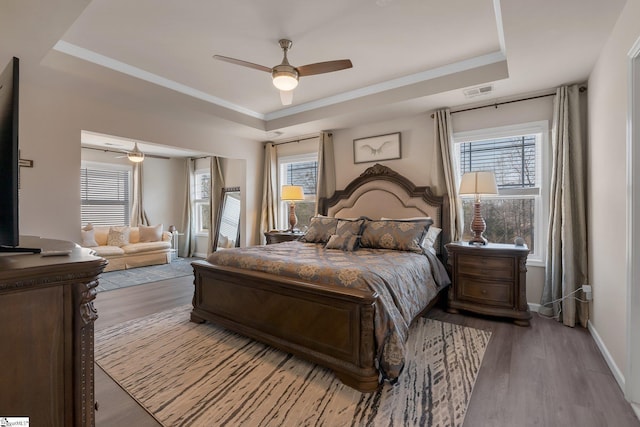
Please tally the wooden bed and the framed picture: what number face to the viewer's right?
0

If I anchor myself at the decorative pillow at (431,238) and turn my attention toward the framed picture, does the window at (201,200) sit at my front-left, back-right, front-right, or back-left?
front-left

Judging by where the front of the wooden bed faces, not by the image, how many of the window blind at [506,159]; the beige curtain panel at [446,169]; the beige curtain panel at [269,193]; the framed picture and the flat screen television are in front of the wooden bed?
1

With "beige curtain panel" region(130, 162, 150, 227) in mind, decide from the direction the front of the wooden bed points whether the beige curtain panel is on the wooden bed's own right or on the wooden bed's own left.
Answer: on the wooden bed's own right

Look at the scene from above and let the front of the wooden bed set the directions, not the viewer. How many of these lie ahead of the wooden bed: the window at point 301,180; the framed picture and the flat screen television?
1

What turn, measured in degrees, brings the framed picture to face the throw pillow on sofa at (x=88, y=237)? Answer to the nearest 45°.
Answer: approximately 45° to its right

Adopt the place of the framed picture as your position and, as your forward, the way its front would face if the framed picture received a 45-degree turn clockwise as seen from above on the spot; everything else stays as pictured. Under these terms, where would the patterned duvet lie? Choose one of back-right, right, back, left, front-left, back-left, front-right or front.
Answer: left

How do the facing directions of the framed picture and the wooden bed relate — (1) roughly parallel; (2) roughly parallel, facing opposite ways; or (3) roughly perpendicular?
roughly parallel

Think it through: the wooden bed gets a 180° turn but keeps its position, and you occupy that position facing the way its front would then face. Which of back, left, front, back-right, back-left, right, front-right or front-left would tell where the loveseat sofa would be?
left

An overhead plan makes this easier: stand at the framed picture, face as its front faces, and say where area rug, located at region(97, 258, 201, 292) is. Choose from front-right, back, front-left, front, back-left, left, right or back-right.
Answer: front-right

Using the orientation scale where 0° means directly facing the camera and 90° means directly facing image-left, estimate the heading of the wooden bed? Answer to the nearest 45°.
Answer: approximately 45°

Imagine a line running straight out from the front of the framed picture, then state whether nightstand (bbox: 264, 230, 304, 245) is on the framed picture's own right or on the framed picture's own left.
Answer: on the framed picture's own right

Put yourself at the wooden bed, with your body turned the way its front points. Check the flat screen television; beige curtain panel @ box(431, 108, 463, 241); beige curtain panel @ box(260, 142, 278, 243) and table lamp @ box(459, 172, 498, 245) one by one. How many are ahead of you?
1

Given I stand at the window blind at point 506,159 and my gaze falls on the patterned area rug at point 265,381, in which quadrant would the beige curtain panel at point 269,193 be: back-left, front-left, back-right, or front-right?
front-right

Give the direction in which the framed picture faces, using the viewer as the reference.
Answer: facing the viewer and to the left of the viewer

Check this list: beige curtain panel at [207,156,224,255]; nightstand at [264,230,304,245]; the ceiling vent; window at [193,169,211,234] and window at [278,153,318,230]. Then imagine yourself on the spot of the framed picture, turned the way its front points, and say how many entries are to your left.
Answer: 1

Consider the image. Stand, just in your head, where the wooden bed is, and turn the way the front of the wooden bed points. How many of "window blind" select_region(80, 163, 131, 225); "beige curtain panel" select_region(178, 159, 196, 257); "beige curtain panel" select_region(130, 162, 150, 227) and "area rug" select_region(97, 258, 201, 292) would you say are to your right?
4

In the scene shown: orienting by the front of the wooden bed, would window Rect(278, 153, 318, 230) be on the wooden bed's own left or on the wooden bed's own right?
on the wooden bed's own right
